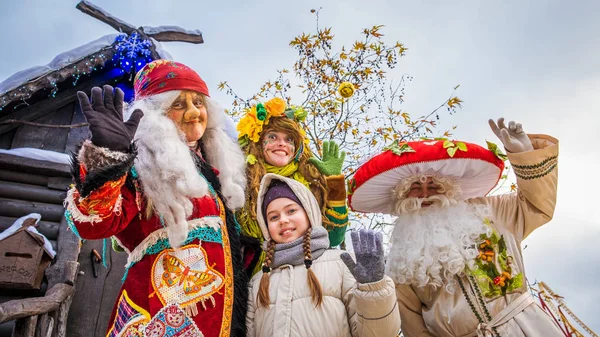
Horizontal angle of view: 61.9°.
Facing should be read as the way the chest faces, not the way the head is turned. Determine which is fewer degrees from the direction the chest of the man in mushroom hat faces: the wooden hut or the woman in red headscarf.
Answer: the woman in red headscarf

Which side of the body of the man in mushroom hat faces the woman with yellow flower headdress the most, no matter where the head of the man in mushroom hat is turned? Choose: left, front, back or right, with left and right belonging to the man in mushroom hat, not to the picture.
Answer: right

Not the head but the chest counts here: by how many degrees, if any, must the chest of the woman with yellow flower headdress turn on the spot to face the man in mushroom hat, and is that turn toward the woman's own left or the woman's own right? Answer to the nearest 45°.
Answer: approximately 45° to the woman's own left

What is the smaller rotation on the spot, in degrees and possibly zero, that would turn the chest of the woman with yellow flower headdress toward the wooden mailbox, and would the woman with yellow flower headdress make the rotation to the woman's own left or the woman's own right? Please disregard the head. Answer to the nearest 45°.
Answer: approximately 90° to the woman's own right

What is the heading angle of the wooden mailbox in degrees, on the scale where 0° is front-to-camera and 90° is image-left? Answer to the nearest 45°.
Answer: approximately 0°

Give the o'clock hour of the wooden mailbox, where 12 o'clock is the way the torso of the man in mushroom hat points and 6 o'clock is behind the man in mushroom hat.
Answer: The wooden mailbox is roughly at 3 o'clock from the man in mushroom hat.

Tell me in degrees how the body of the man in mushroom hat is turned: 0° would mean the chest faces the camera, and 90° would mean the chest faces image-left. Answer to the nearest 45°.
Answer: approximately 0°

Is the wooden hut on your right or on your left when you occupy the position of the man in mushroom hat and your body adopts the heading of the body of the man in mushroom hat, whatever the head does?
on your right
